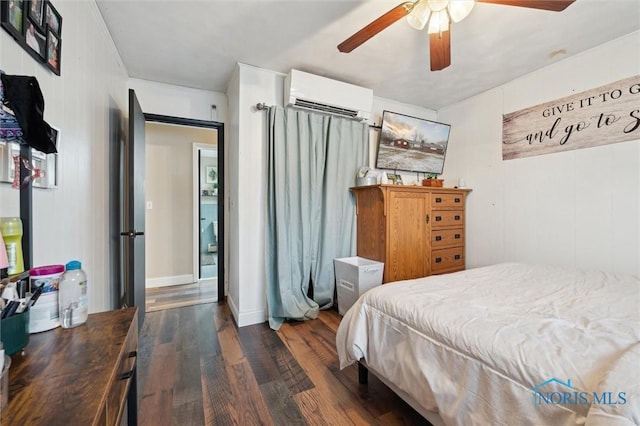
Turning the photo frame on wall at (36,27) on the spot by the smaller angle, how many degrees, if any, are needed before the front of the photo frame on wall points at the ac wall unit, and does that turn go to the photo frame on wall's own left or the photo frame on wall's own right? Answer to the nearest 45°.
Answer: approximately 45° to the photo frame on wall's own left

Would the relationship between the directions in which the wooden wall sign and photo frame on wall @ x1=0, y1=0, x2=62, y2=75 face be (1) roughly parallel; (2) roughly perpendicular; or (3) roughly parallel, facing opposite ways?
roughly parallel, facing opposite ways

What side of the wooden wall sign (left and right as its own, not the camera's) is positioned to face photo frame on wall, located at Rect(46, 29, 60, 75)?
front

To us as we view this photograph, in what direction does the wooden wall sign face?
facing the viewer and to the left of the viewer

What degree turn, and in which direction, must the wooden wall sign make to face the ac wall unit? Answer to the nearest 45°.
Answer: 0° — it already faces it

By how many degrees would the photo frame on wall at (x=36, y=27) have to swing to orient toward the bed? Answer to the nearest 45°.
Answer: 0° — it already faces it

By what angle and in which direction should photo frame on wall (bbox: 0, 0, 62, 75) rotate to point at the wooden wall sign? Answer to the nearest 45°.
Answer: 0° — it already faces it

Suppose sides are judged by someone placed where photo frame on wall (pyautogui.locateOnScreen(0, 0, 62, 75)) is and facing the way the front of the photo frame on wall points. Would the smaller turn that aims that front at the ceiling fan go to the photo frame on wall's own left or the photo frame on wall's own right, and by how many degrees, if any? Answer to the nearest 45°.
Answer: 0° — it already faces it

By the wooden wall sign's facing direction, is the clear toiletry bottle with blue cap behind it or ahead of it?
ahead

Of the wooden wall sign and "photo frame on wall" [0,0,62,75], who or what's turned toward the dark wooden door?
the wooden wall sign

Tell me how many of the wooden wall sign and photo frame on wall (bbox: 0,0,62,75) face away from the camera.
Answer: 0

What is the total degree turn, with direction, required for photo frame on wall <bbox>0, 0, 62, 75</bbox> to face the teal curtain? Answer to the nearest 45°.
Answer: approximately 45° to its left

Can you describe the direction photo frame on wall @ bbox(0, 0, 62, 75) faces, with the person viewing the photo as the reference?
facing the viewer and to the right of the viewer
